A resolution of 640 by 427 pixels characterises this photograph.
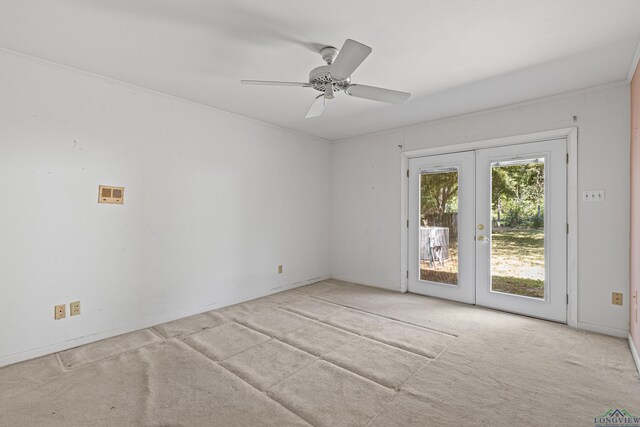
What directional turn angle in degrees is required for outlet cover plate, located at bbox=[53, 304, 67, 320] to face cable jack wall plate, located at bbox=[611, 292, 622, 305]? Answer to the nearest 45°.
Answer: approximately 45° to its left

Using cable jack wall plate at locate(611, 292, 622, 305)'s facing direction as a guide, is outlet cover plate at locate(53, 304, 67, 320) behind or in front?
in front

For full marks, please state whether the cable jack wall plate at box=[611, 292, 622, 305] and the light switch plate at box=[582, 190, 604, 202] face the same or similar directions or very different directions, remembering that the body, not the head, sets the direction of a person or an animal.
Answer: same or similar directions

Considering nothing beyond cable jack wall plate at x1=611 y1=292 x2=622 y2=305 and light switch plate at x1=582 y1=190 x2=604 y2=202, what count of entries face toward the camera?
2

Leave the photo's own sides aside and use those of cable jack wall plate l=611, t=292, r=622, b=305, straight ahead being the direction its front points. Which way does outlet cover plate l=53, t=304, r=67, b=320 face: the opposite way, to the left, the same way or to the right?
to the left

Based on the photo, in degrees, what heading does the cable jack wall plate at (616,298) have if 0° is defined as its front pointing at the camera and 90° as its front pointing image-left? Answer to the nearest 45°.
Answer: approximately 0°

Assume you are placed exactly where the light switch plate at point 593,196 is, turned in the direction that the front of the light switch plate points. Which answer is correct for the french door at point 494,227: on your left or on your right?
on your right

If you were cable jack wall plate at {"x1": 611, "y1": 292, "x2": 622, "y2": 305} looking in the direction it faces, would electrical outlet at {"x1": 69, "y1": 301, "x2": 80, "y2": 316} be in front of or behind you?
in front

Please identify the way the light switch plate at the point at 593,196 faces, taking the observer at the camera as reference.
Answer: facing the viewer
